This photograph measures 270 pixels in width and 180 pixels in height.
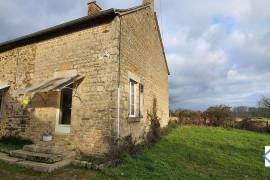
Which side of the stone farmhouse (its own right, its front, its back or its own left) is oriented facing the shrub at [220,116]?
back

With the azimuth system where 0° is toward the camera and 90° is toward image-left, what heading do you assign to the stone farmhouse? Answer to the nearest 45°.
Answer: approximately 45°
